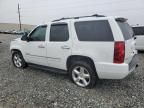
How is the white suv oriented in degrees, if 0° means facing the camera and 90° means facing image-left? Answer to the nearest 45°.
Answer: approximately 135°

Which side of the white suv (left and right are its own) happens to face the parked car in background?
right
